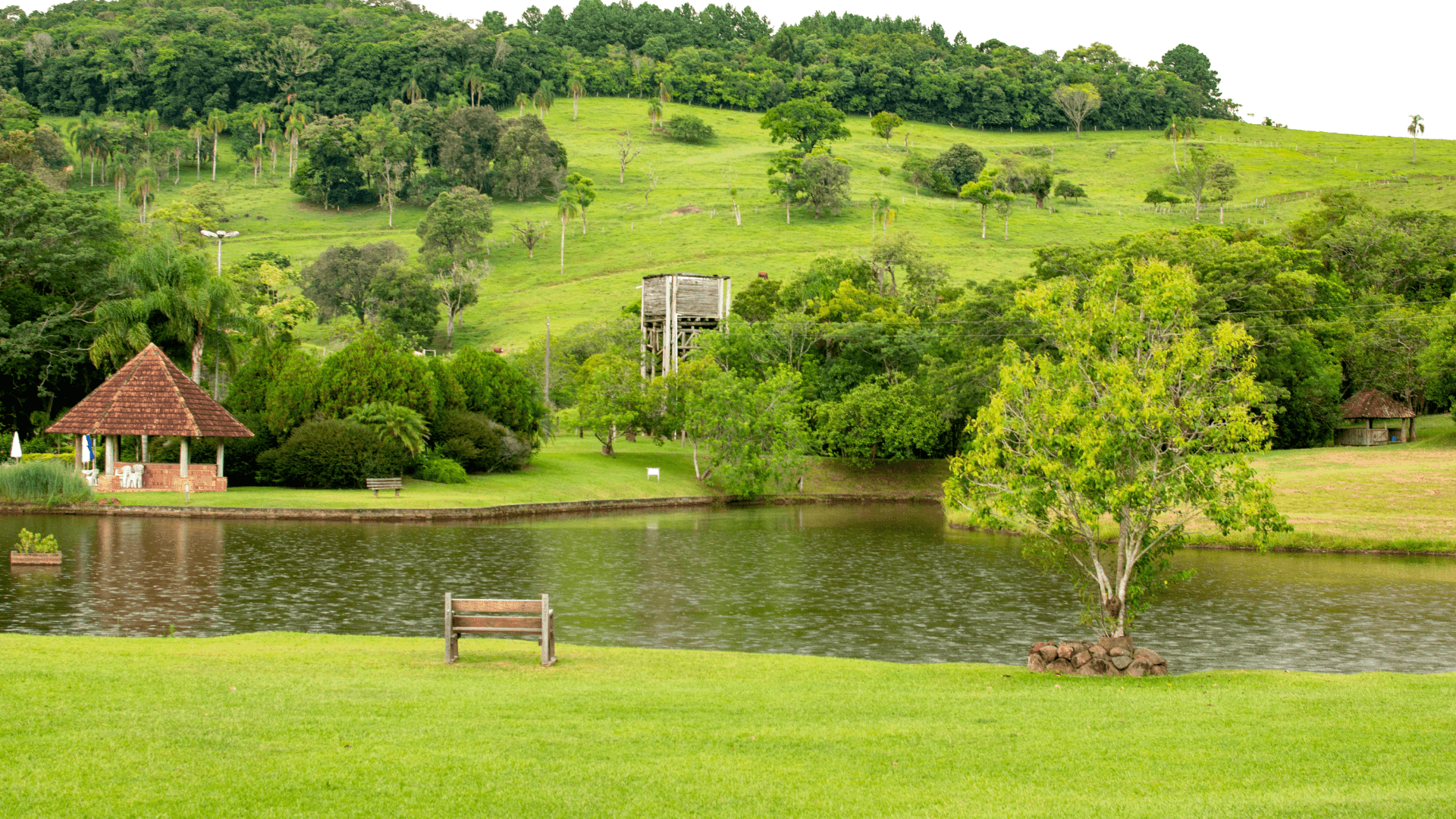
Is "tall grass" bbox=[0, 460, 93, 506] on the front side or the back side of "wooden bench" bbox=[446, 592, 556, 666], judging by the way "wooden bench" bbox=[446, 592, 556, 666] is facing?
on the front side

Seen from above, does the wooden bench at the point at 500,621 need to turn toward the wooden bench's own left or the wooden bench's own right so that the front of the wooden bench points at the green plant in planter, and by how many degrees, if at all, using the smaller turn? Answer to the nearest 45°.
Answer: approximately 45° to the wooden bench's own left

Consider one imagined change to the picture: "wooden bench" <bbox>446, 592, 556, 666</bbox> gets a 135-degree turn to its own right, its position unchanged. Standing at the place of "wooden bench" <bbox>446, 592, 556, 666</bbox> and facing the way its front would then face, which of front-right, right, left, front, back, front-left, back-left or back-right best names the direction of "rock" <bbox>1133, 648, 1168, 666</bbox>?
front-left

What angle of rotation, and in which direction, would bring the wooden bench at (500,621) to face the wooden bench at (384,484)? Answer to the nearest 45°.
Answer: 0° — it already faces it

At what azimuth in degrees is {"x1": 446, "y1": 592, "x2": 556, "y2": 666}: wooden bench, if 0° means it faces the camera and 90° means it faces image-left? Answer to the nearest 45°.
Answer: approximately 180°

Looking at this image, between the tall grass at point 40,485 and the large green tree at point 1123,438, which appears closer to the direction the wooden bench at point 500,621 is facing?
the tall grass

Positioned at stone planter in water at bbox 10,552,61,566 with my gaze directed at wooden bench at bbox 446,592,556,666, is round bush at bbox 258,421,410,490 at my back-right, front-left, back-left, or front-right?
back-left

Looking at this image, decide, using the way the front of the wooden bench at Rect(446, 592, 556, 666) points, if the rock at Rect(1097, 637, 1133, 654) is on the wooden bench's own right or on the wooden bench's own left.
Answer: on the wooden bench's own right

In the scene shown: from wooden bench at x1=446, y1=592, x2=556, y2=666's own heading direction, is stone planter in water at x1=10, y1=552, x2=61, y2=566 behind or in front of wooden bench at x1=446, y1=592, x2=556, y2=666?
in front

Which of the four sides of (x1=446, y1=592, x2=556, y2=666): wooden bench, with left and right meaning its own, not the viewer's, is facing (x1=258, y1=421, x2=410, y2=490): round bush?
front

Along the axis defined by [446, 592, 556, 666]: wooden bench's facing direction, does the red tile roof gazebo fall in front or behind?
in front

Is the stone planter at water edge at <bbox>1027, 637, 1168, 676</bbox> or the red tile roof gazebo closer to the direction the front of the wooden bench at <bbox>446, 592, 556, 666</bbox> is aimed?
the red tile roof gazebo

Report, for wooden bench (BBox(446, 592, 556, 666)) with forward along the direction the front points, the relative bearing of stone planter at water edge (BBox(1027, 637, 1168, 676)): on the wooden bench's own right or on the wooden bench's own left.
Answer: on the wooden bench's own right
